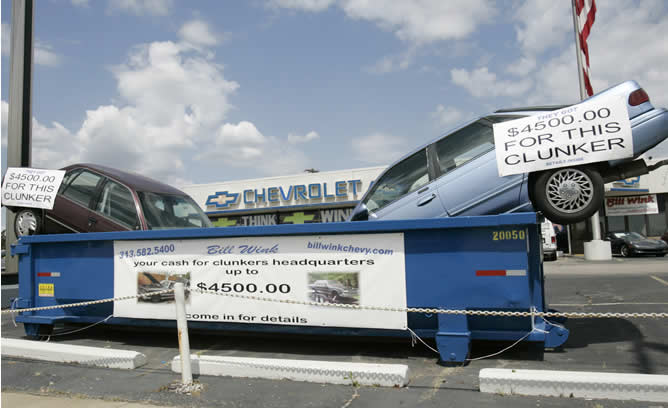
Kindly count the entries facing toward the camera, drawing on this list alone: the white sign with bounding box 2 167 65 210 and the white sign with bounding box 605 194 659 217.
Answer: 2

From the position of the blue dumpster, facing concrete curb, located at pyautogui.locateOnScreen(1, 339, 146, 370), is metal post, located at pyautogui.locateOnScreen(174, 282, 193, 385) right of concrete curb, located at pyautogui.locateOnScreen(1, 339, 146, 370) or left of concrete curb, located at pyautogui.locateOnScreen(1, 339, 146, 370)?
left

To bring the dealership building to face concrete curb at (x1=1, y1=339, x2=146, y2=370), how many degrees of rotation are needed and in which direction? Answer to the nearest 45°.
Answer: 0° — it already faces it

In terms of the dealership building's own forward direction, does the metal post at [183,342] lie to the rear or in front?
in front

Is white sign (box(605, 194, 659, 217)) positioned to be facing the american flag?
yes

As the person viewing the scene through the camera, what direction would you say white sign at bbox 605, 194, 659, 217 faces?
facing the viewer

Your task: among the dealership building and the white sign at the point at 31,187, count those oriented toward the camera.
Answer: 2

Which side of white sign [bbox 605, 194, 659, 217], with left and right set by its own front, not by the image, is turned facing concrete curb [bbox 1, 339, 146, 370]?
front

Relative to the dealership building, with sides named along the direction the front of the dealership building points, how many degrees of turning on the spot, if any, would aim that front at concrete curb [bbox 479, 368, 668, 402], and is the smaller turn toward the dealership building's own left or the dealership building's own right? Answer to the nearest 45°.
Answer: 0° — it already faces it

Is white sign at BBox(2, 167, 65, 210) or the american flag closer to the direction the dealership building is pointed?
the white sign

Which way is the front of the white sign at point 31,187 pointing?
toward the camera

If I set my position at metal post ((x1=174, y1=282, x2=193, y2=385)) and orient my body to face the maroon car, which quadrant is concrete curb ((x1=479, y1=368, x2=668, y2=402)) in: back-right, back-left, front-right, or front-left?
back-right

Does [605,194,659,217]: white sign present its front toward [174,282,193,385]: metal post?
yes

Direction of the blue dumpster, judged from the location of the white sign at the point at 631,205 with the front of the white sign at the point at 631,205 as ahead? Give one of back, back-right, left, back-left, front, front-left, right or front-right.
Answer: front

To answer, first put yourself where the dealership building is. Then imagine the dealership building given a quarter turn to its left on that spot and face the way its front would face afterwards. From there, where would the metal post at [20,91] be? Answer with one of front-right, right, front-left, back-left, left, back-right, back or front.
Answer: right

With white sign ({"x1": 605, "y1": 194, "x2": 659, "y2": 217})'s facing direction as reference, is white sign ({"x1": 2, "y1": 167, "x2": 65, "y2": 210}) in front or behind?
in front
